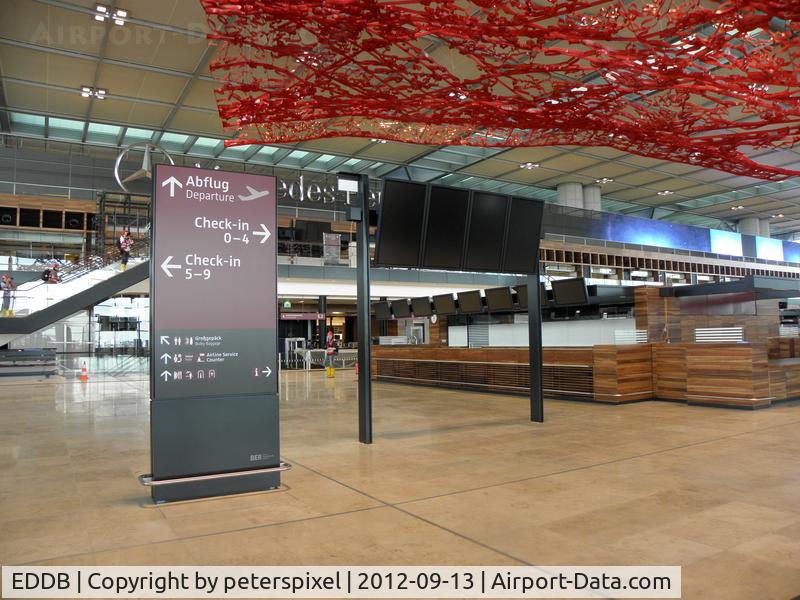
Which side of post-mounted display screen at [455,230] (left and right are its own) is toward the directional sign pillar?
right

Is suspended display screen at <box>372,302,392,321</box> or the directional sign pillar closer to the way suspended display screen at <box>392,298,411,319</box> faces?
the directional sign pillar

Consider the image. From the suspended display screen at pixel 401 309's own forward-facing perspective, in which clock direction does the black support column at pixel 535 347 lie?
The black support column is roughly at 10 o'clock from the suspended display screen.

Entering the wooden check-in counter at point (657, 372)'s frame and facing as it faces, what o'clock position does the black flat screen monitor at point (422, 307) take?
The black flat screen monitor is roughly at 3 o'clock from the wooden check-in counter.

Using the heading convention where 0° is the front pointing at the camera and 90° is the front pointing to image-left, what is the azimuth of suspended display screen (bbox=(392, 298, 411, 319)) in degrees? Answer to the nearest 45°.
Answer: approximately 45°

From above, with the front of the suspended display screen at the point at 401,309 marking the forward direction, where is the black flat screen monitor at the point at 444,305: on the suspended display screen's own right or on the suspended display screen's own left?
on the suspended display screen's own left

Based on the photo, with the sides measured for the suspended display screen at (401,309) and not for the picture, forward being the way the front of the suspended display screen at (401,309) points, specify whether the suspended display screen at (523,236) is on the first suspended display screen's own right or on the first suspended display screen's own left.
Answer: on the first suspended display screen's own left

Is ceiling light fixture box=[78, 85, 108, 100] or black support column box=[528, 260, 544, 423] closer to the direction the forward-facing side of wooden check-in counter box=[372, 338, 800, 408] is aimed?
the black support column

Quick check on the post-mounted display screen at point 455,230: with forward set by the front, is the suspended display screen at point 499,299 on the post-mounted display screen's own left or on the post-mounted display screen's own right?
on the post-mounted display screen's own left
